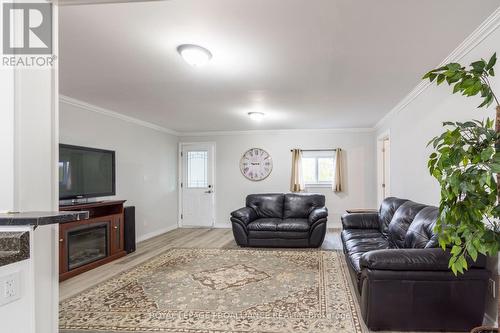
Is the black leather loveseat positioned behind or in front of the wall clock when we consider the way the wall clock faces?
in front

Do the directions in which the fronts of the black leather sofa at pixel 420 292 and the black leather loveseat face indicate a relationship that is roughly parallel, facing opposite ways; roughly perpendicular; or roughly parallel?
roughly perpendicular

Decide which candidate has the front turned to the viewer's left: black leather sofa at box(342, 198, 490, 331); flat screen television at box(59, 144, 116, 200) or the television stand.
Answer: the black leather sofa

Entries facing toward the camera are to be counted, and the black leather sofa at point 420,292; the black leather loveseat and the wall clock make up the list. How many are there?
2

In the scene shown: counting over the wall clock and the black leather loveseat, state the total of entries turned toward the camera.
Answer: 2

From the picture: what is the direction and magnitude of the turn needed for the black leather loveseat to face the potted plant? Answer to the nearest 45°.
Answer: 0° — it already faces it

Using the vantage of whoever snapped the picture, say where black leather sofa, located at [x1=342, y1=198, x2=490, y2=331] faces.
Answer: facing to the left of the viewer

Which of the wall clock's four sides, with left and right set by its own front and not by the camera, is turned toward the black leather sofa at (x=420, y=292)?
front

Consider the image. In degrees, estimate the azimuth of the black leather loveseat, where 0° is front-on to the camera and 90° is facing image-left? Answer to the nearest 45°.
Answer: approximately 0°

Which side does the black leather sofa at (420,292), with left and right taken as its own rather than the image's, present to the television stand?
front
